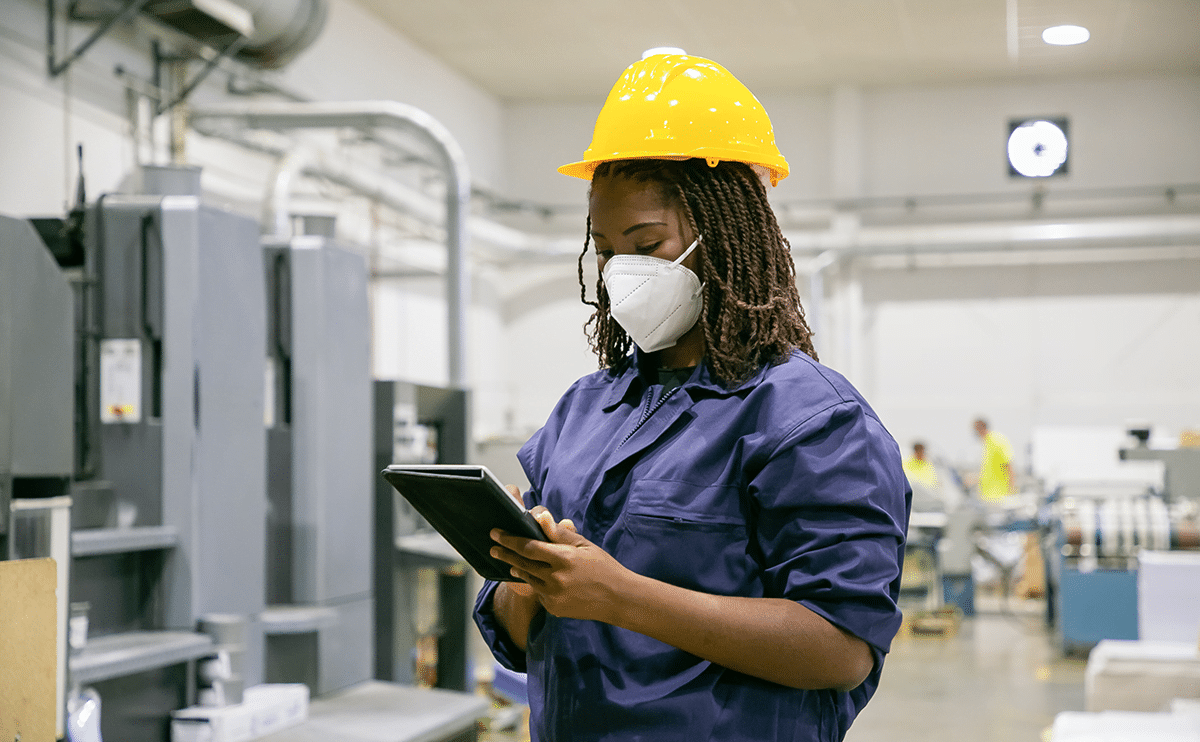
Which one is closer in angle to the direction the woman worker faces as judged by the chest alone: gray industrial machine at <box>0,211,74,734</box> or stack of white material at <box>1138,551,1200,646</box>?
the gray industrial machine

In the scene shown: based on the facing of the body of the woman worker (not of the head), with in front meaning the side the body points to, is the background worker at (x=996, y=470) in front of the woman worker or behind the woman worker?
behind

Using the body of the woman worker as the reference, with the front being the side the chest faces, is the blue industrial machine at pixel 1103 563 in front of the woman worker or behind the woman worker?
behind

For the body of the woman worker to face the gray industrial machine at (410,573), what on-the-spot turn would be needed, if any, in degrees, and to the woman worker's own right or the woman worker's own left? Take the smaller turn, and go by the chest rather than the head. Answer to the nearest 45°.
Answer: approximately 135° to the woman worker's own right

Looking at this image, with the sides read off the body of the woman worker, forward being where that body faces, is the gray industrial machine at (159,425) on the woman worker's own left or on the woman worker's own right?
on the woman worker's own right

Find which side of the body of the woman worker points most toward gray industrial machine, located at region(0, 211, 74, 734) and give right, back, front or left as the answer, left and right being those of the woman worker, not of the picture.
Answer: right

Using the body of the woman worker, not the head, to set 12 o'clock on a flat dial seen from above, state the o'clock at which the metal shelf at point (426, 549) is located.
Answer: The metal shelf is roughly at 4 o'clock from the woman worker.

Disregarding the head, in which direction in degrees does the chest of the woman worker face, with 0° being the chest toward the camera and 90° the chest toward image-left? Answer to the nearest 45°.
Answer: approximately 45°

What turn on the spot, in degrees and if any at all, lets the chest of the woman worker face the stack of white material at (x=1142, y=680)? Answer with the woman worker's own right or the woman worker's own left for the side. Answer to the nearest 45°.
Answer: approximately 180°

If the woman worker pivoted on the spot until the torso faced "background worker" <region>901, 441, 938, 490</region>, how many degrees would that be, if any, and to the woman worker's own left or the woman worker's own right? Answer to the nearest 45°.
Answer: approximately 135° to the woman worker's own right

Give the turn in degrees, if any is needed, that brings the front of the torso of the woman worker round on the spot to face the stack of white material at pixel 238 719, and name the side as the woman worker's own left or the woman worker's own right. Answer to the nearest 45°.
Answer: approximately 90° to the woman worker's own right
